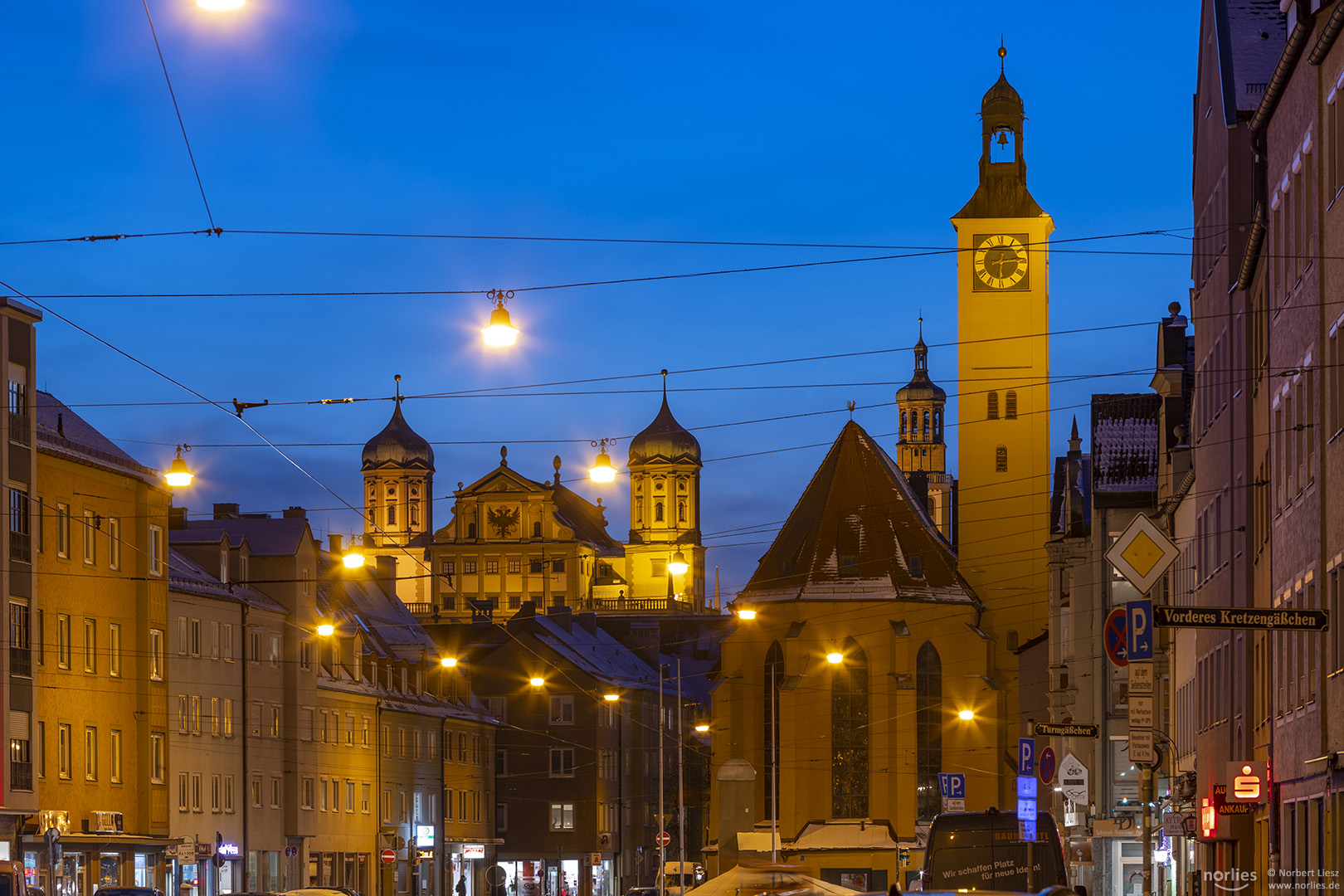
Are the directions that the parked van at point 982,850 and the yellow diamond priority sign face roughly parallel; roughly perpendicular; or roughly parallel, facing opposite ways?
roughly parallel, facing opposite ways

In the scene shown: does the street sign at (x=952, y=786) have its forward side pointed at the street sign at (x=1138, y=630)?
yes

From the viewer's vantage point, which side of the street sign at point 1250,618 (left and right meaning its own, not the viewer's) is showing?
front

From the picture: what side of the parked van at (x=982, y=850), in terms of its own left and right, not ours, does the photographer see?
back

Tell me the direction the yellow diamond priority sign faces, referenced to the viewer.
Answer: facing the viewer

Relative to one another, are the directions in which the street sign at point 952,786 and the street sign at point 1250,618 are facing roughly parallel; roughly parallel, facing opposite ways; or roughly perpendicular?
roughly parallel

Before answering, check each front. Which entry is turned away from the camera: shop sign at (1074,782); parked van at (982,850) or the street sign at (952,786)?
the parked van

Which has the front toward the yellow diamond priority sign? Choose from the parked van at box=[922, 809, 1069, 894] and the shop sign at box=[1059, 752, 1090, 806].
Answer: the shop sign

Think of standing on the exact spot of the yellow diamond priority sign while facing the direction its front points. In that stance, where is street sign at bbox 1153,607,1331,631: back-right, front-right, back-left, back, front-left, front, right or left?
back-left

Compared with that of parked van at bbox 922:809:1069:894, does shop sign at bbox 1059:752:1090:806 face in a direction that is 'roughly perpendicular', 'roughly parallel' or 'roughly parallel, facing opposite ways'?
roughly parallel, facing opposite ways

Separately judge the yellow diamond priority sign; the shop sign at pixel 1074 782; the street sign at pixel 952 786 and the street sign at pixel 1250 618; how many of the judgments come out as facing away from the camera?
0

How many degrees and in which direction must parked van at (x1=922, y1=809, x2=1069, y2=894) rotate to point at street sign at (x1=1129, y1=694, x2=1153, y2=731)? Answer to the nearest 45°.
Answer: approximately 180°

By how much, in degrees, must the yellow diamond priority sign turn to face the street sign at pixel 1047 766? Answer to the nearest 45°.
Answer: approximately 180°
